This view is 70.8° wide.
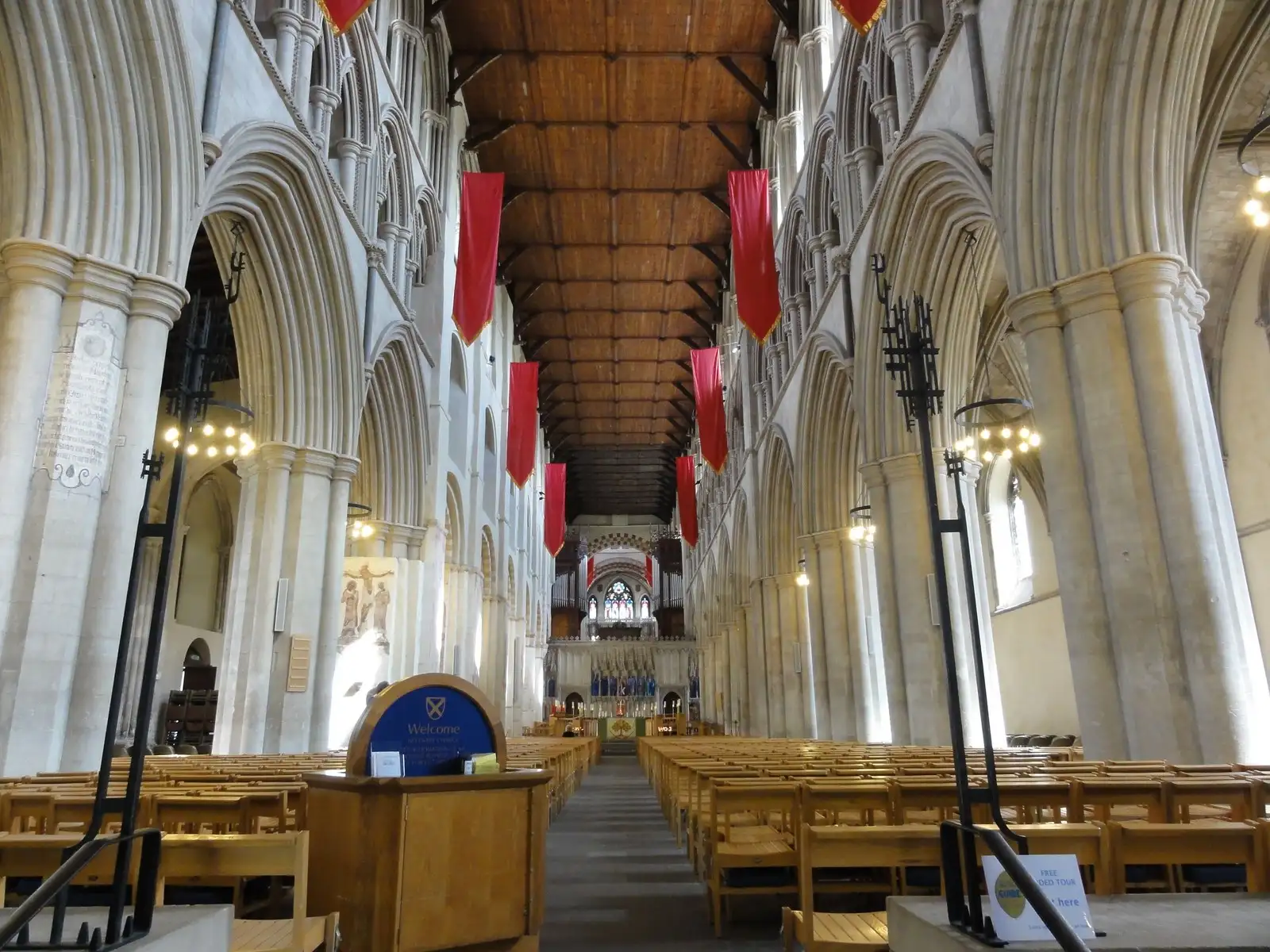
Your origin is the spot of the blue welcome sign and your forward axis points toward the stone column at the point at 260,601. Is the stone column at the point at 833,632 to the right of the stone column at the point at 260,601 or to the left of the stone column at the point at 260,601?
right

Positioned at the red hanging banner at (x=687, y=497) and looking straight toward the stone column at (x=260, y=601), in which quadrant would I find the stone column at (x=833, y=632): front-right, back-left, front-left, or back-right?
front-left

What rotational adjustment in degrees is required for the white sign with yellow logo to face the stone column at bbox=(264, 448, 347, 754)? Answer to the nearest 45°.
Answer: approximately 135° to its right

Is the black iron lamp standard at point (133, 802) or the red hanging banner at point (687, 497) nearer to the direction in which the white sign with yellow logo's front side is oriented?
the black iron lamp standard

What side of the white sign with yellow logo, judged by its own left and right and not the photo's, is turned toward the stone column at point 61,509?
right

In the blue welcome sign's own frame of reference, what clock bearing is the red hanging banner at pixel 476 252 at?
The red hanging banner is roughly at 6 o'clock from the blue welcome sign.

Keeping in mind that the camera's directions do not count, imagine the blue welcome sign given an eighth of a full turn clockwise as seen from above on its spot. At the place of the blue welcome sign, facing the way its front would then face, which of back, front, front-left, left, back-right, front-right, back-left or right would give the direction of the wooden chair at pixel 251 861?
front

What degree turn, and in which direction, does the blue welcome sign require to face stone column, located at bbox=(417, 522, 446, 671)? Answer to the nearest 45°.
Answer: approximately 180°

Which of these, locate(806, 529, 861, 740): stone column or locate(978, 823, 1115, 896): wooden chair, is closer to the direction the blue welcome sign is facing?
the wooden chair

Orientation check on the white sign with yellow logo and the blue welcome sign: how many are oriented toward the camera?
2

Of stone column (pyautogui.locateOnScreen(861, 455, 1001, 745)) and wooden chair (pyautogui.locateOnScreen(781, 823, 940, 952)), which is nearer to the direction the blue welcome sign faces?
the wooden chair

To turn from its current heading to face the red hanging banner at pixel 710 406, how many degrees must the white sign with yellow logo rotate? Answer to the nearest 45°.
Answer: approximately 180°

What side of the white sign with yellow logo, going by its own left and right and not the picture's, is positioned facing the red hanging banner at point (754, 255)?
back

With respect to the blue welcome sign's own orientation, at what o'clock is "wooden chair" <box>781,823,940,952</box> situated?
The wooden chair is roughly at 10 o'clock from the blue welcome sign.

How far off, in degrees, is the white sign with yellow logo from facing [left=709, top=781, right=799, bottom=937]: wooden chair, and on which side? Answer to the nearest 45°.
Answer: approximately 135° to its right

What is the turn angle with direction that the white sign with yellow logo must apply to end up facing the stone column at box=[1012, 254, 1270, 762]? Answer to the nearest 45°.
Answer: approximately 180°

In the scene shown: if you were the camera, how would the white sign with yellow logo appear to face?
facing the viewer
